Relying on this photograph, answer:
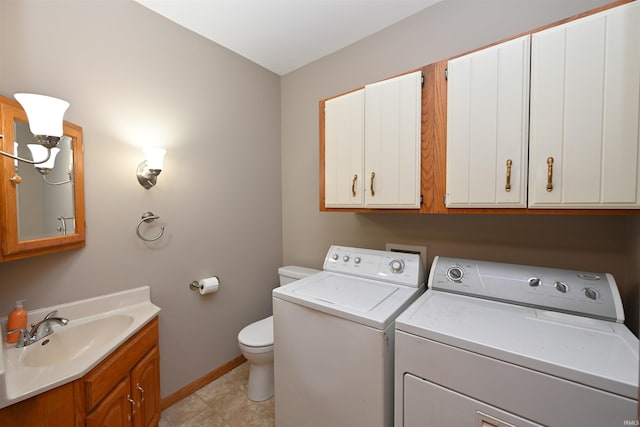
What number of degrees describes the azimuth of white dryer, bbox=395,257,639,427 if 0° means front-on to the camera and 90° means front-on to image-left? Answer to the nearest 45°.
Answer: approximately 0°

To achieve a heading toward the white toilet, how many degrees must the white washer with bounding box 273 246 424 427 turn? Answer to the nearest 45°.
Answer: approximately 90° to its right

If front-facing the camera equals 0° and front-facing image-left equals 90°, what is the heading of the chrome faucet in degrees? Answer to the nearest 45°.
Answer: approximately 315°

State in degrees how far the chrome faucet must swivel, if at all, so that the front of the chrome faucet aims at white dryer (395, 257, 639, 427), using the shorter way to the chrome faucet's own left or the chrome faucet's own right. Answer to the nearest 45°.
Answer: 0° — it already faces it

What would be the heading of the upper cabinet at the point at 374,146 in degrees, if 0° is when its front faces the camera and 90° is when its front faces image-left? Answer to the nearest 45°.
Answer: approximately 45°

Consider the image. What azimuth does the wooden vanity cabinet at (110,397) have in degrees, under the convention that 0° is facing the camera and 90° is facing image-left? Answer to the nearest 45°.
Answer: approximately 315°

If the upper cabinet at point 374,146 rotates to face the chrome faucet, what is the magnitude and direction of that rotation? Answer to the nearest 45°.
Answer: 0° — it already faces it

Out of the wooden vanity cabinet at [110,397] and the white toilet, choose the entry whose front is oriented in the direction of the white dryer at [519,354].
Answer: the wooden vanity cabinet
